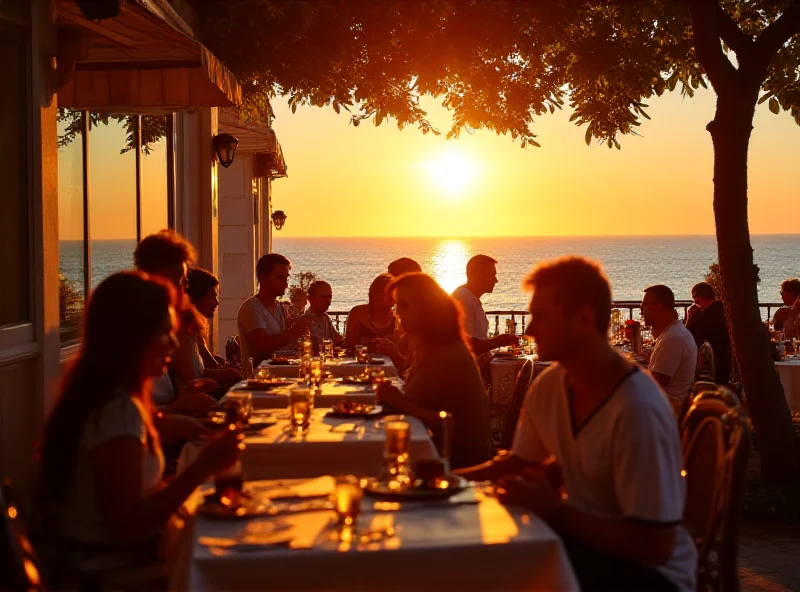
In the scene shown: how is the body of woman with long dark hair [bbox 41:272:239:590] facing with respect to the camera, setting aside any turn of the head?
to the viewer's right

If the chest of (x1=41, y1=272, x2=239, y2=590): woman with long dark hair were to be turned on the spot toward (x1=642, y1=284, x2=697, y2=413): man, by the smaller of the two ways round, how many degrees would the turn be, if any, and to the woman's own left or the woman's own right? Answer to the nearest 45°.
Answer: approximately 45° to the woman's own left

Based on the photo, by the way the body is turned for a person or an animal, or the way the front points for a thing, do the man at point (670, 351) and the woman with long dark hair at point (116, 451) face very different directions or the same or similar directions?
very different directions

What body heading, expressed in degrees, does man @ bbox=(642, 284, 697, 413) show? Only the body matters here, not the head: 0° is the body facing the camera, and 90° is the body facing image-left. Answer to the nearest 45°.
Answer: approximately 90°

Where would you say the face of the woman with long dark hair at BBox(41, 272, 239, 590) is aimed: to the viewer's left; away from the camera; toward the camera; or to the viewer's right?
to the viewer's right

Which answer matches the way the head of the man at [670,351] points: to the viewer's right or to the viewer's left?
to the viewer's left

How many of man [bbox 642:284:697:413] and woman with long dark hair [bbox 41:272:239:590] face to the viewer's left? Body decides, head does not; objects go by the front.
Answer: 1

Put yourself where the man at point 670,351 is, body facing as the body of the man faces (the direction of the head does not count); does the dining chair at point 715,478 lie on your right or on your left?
on your left

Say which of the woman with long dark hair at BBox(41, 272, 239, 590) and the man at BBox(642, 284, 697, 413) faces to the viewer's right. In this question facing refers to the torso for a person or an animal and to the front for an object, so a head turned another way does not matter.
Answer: the woman with long dark hair
